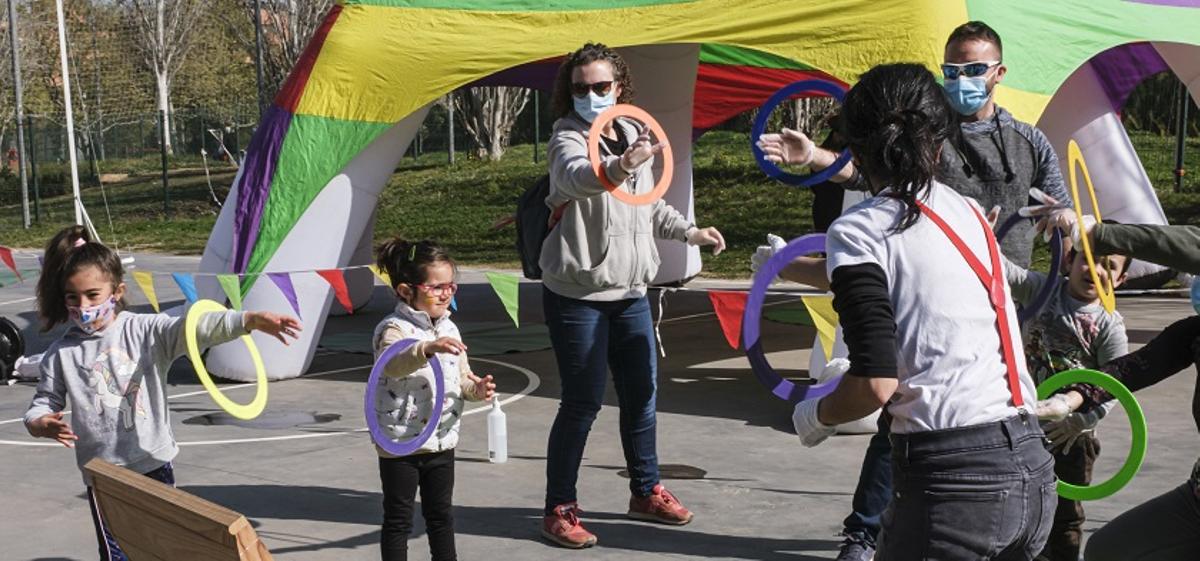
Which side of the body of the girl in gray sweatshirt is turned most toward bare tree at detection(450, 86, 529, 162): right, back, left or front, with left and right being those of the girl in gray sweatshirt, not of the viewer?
back

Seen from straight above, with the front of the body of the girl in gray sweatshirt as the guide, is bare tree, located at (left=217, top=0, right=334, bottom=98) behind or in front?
behind

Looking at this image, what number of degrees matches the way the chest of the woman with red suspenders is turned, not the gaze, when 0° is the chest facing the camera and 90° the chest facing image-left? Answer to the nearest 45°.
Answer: approximately 135°

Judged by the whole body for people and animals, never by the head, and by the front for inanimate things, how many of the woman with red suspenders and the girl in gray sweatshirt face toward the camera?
1

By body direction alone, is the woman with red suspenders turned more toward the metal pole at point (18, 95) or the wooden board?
the metal pole

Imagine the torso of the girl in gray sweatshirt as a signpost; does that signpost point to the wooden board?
yes

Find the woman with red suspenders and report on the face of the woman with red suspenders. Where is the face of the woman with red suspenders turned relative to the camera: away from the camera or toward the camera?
away from the camera

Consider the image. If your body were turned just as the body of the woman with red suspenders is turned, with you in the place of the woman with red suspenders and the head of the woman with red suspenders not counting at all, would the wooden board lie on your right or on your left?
on your left

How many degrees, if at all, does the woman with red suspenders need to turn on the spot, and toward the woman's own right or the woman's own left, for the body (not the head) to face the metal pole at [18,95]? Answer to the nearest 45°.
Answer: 0° — they already face it

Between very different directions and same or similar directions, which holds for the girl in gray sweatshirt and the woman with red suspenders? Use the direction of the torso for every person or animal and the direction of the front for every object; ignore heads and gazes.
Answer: very different directions
